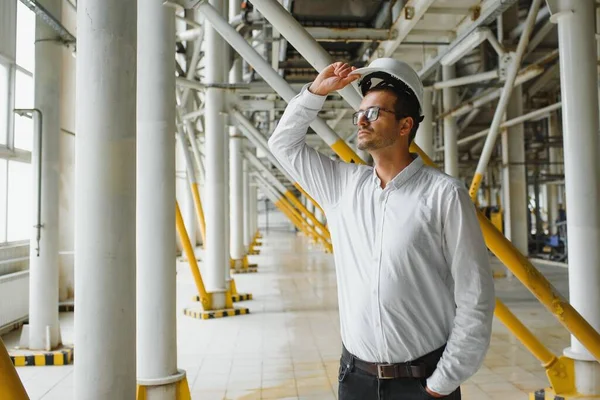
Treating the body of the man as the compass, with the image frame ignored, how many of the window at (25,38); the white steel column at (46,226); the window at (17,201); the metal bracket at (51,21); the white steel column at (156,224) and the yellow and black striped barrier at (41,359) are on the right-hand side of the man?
6

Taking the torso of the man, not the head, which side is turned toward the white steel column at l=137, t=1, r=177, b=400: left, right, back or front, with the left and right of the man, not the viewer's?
right

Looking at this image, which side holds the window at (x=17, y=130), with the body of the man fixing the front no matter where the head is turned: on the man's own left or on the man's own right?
on the man's own right

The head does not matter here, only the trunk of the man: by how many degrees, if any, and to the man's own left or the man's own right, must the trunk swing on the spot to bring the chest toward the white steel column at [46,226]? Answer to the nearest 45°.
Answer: approximately 90° to the man's own right

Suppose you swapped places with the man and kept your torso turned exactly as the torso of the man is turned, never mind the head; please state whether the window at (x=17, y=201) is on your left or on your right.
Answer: on your right

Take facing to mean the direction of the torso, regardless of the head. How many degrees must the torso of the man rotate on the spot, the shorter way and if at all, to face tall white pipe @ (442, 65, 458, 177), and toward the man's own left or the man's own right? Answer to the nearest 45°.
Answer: approximately 135° to the man's own right

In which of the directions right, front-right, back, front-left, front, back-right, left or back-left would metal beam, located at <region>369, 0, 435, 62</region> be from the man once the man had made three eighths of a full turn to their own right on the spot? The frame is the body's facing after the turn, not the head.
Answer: front

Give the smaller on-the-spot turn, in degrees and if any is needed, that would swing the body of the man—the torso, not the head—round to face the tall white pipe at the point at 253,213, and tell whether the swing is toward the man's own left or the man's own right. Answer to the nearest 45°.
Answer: approximately 135° to the man's own right

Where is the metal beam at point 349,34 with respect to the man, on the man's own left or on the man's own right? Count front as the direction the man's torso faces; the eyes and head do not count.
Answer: on the man's own right

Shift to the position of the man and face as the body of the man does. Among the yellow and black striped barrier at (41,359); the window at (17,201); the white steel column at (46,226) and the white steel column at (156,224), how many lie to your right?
4

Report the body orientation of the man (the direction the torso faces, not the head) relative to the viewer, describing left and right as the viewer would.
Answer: facing the viewer and to the left of the viewer

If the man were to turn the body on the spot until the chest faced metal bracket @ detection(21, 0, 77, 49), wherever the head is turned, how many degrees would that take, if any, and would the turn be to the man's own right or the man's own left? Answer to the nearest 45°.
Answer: approximately 90° to the man's own right

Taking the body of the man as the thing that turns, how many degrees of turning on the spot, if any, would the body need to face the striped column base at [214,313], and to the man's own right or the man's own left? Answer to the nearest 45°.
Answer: approximately 90° to the man's own right

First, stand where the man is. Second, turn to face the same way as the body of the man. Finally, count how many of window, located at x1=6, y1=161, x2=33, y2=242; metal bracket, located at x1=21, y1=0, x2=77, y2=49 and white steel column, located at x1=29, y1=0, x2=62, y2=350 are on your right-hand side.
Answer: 3

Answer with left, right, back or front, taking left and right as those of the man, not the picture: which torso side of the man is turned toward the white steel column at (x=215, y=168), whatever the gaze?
right
